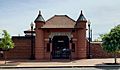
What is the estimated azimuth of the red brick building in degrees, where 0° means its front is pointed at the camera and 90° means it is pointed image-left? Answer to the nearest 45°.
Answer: approximately 0°

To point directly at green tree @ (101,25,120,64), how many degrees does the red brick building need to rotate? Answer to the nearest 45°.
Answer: approximately 45° to its left
